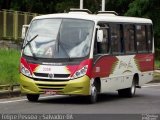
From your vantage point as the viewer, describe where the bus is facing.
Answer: facing the viewer and to the left of the viewer
